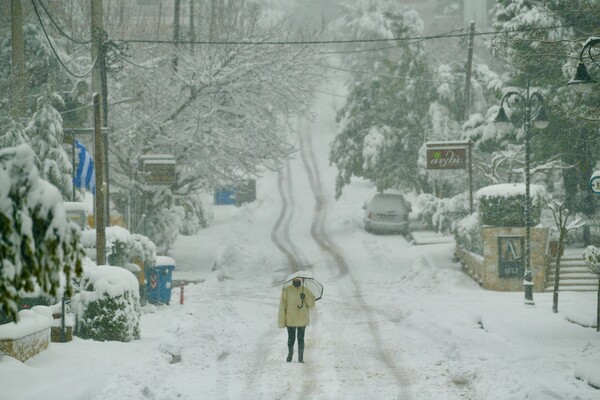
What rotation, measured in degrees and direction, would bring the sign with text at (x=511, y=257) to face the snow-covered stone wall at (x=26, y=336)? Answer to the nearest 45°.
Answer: approximately 45° to its right

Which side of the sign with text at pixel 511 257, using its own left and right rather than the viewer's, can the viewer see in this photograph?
front

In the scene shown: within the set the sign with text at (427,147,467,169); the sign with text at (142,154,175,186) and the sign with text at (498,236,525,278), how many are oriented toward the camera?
3

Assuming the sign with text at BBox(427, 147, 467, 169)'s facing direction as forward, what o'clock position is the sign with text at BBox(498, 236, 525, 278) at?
the sign with text at BBox(498, 236, 525, 278) is roughly at 11 o'clock from the sign with text at BBox(427, 147, 467, 169).

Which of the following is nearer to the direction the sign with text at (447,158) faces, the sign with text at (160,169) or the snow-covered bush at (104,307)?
the snow-covered bush

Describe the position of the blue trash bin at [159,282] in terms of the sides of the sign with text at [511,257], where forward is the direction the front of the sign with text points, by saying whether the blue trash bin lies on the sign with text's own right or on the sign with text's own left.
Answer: on the sign with text's own right

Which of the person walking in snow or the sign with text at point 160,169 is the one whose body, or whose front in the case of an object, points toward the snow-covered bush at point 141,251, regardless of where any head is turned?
the sign with text

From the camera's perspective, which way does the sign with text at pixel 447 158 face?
toward the camera

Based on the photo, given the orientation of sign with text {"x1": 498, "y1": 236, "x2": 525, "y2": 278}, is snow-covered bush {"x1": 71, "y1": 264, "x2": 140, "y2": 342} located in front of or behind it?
in front

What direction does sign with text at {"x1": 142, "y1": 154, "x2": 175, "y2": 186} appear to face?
toward the camera

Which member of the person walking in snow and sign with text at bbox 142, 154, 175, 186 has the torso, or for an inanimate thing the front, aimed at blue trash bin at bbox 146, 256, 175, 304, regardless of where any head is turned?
the sign with text

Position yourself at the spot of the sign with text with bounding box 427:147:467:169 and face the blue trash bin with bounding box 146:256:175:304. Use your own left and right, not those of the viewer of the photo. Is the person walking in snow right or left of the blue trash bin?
left

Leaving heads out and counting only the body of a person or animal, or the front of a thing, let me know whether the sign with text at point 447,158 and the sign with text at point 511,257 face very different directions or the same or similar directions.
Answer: same or similar directions

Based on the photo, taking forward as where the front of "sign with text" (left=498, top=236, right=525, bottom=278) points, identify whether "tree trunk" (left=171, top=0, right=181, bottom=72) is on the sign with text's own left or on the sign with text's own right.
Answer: on the sign with text's own right
